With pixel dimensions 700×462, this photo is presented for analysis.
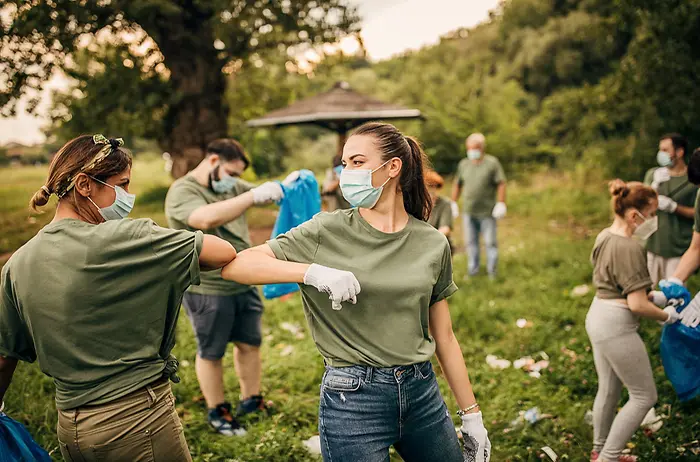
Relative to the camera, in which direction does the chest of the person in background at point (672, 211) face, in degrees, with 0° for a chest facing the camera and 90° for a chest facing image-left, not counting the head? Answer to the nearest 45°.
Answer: approximately 45°

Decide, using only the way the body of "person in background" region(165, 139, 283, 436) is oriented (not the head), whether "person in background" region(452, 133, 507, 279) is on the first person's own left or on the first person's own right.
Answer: on the first person's own left

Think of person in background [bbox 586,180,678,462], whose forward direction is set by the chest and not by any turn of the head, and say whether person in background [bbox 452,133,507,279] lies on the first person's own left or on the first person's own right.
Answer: on the first person's own left

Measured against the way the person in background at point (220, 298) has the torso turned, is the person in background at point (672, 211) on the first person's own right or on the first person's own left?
on the first person's own left

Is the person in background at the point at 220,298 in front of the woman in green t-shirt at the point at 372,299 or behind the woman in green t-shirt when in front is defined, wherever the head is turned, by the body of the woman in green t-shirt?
behind

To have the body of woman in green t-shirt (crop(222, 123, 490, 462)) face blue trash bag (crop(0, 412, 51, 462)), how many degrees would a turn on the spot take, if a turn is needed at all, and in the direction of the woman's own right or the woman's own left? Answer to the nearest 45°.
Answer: approximately 90° to the woman's own right

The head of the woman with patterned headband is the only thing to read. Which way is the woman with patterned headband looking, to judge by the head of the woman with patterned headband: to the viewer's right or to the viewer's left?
to the viewer's right

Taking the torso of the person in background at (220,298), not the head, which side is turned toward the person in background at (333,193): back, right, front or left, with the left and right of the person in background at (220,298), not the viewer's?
left

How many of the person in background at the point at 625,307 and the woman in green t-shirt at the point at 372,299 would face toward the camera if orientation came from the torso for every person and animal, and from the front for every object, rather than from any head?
1

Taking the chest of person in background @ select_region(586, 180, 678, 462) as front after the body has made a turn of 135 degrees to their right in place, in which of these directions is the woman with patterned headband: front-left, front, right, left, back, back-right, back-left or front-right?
front
